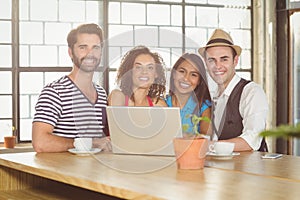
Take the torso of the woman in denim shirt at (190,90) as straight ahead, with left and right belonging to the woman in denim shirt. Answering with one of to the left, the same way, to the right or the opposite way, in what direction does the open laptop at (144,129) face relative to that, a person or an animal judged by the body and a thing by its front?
the opposite way

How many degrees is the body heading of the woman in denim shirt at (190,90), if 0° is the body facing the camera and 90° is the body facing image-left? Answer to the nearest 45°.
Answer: approximately 0°

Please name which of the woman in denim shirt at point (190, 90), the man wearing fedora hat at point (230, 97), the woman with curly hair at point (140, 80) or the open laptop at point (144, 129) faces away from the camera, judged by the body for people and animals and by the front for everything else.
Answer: the open laptop

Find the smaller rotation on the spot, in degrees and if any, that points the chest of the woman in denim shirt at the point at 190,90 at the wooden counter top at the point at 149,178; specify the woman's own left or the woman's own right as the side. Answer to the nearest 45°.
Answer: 0° — they already face it

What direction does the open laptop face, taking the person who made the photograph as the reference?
facing away from the viewer

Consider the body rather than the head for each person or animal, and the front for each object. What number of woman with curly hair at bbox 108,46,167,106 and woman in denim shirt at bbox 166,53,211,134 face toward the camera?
2

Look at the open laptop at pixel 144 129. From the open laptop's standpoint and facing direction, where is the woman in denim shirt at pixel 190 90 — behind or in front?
in front

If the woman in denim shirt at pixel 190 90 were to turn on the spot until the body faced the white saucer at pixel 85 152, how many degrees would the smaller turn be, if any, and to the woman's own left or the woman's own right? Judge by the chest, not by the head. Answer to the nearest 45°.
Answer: approximately 45° to the woman's own right

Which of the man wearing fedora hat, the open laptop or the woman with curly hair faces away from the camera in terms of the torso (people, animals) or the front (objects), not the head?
the open laptop

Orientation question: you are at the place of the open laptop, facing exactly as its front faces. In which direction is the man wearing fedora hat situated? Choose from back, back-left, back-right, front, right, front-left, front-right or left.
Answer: front-right

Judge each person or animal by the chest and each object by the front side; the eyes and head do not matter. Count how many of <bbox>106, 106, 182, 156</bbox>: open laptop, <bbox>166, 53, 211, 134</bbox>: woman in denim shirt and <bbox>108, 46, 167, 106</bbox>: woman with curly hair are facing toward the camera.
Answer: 2
